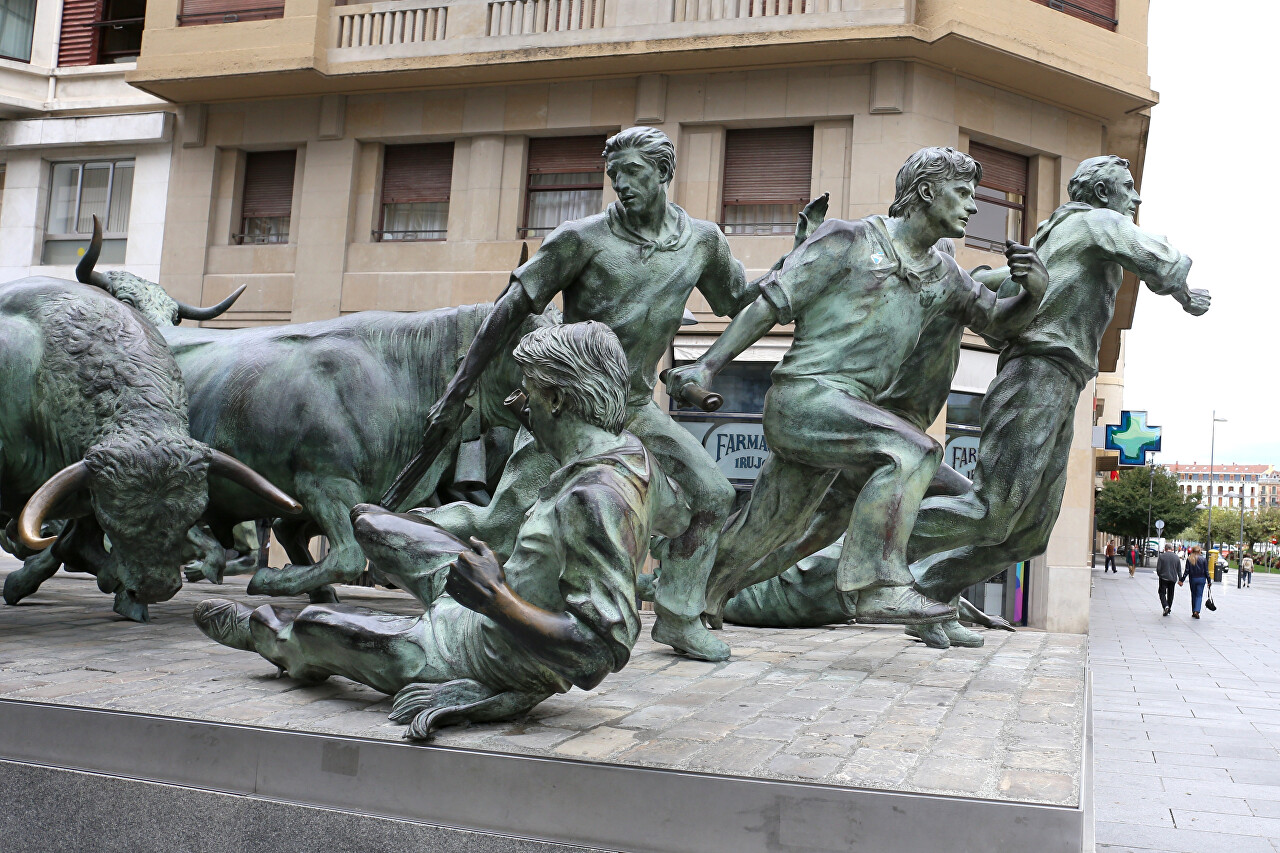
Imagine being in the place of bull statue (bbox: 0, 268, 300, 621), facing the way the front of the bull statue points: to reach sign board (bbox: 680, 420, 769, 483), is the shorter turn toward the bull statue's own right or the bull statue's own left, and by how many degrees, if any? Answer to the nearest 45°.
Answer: approximately 90° to the bull statue's own left

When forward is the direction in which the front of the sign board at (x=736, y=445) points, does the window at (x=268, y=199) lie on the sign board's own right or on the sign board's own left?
on the sign board's own right

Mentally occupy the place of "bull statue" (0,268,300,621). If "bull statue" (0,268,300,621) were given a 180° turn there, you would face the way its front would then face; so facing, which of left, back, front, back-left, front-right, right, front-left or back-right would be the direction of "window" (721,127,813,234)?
right

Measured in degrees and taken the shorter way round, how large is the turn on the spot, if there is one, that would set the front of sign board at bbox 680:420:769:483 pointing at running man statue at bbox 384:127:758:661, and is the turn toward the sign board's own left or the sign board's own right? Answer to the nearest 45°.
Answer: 0° — it already faces it

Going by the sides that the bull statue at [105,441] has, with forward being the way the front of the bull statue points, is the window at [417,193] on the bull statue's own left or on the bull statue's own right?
on the bull statue's own left
